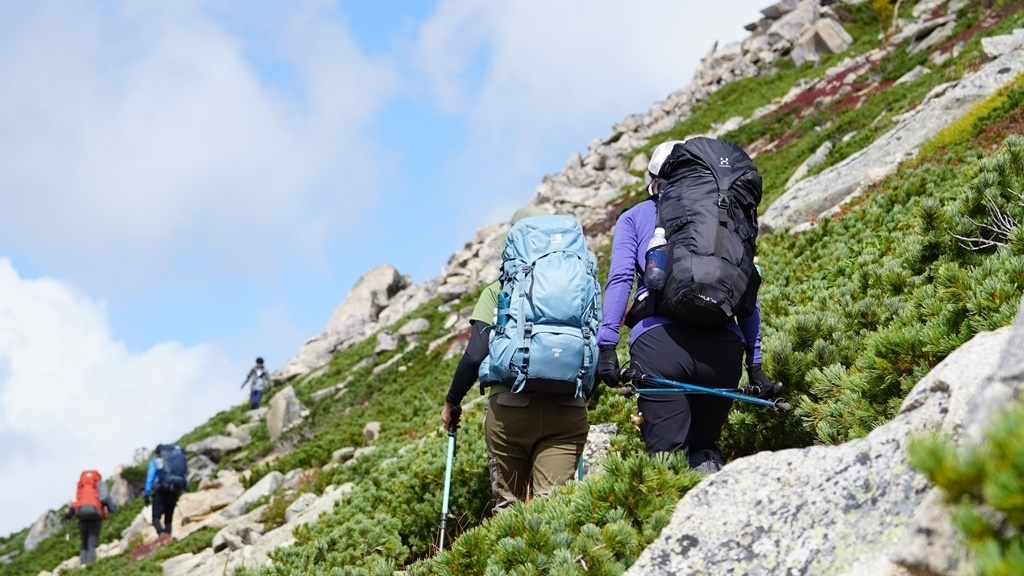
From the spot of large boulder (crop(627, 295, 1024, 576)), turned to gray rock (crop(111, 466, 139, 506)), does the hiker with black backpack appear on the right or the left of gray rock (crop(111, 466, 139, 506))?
right

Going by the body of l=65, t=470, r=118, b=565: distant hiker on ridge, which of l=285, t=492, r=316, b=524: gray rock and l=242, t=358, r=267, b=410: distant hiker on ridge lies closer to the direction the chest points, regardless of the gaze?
the distant hiker on ridge

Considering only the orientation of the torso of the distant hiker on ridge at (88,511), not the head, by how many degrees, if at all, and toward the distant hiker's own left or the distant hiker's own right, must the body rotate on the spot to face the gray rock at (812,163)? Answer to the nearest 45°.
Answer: approximately 135° to the distant hiker's own right

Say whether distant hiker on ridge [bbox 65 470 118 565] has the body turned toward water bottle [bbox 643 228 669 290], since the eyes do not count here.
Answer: no

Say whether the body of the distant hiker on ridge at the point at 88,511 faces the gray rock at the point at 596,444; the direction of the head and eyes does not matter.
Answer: no

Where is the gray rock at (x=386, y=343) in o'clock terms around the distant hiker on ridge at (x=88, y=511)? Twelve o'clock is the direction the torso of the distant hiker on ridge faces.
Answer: The gray rock is roughly at 2 o'clock from the distant hiker on ridge.

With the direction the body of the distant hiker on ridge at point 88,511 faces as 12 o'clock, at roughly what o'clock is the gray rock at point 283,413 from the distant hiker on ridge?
The gray rock is roughly at 2 o'clock from the distant hiker on ridge.

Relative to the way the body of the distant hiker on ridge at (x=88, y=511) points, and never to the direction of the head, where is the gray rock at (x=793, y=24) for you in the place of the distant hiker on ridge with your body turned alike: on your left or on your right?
on your right

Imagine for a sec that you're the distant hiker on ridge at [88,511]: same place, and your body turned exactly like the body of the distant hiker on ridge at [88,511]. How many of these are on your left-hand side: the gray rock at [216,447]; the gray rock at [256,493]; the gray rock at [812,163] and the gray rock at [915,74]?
0

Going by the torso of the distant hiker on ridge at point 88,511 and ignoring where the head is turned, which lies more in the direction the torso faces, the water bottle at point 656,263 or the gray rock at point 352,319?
the gray rock

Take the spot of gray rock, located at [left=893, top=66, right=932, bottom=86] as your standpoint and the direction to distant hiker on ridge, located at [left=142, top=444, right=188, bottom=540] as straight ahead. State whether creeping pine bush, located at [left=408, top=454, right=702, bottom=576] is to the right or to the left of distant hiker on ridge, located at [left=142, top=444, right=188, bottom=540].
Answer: left

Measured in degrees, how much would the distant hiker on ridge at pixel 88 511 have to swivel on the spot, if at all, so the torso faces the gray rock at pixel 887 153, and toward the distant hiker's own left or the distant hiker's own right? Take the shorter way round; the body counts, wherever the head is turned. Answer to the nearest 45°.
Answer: approximately 135° to the distant hiker's own right

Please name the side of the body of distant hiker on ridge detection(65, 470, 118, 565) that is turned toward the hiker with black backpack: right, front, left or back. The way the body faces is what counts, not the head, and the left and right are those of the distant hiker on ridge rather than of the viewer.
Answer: back

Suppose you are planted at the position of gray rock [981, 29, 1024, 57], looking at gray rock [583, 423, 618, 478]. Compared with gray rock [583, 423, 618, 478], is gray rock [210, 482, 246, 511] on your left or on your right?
right

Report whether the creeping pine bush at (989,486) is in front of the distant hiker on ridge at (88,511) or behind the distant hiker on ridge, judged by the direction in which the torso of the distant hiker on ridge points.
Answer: behind

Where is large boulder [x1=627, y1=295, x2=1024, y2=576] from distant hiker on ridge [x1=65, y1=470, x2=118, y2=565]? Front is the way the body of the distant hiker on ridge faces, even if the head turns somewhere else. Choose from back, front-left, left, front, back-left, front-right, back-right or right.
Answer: back

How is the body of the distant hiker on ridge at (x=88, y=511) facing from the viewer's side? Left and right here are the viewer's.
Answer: facing away from the viewer
